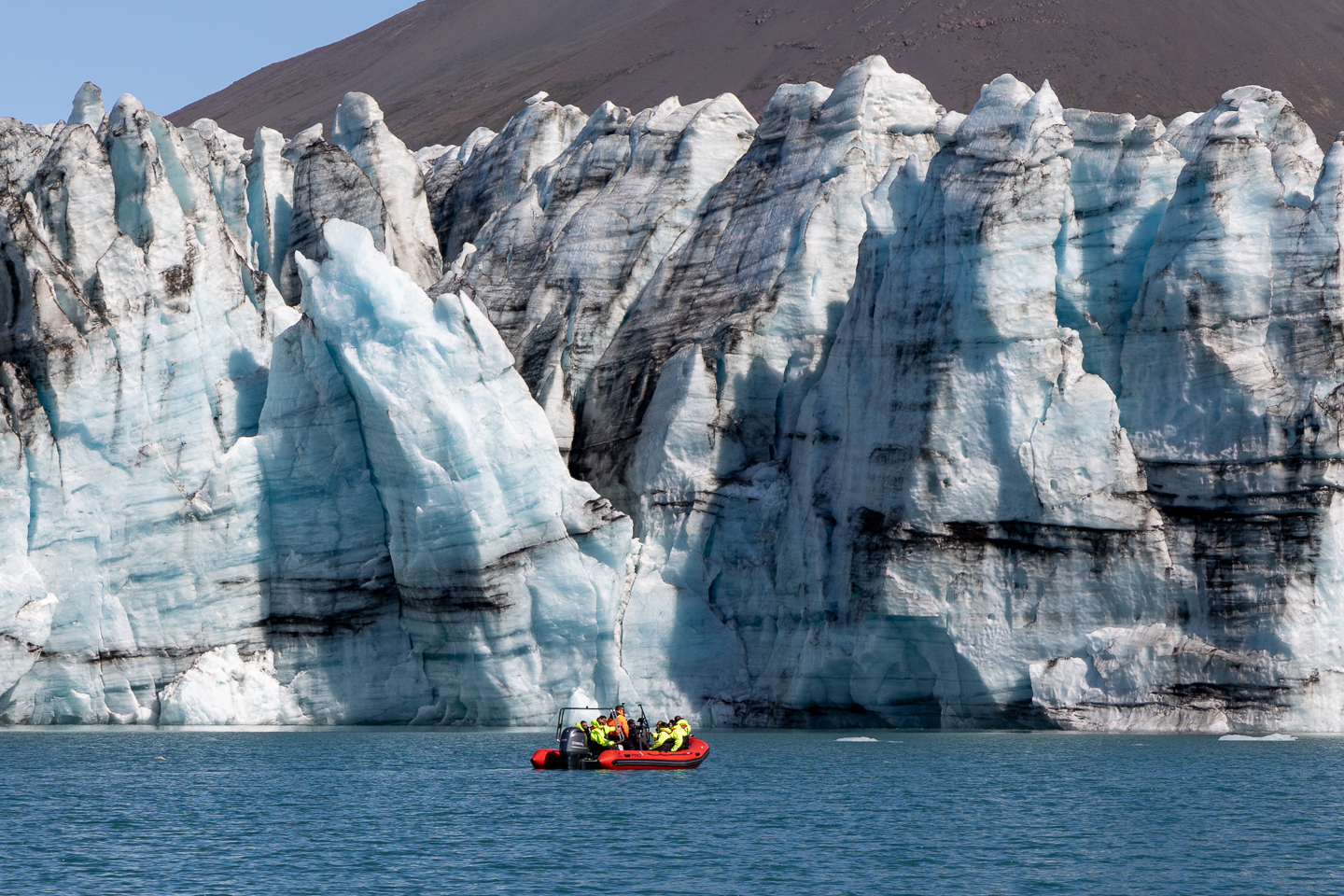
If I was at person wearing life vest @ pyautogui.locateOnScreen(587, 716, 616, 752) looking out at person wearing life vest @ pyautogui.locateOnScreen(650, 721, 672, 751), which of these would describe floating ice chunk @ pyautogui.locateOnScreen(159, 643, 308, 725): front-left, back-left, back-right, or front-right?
back-left

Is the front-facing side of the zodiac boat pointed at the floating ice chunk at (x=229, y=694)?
no

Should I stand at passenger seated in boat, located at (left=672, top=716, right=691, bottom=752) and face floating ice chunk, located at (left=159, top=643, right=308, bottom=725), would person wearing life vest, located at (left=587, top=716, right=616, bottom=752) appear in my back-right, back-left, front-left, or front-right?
front-left

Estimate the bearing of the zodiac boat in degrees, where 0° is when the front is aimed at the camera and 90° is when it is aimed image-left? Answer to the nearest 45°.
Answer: approximately 225°
